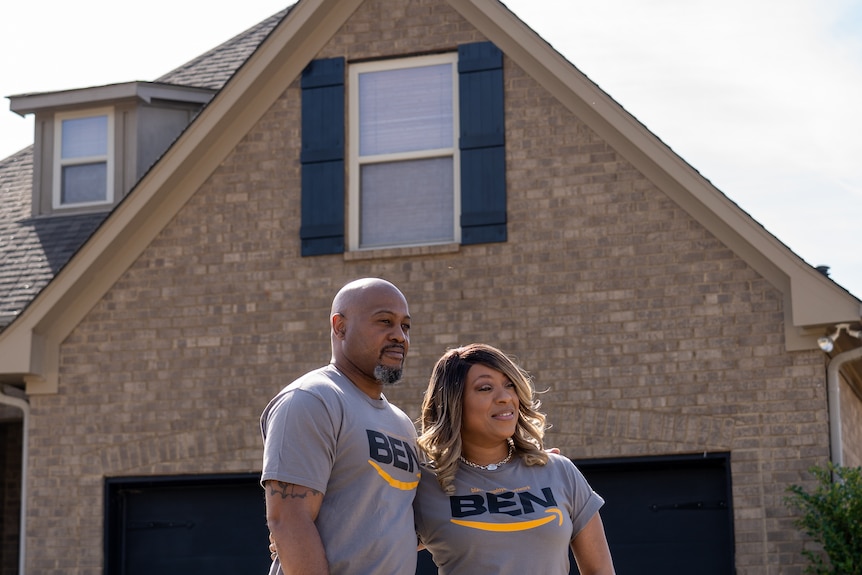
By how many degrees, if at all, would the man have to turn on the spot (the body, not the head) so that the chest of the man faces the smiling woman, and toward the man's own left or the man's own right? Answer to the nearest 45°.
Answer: approximately 90° to the man's own left

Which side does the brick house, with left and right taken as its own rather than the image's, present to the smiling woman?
front

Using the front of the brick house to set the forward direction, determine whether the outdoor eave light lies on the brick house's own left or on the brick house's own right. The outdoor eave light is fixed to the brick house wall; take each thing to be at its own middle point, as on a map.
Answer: on the brick house's own left

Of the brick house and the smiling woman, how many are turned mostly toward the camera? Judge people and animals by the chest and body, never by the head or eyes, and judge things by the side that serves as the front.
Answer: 2

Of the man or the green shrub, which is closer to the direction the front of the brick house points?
the man

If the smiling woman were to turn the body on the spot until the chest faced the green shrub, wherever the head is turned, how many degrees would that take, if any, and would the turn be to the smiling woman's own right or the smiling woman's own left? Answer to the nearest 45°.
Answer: approximately 135° to the smiling woman's own left

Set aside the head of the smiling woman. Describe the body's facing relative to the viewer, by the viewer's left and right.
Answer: facing the viewer

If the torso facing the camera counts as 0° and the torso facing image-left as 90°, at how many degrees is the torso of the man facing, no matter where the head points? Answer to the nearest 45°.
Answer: approximately 315°

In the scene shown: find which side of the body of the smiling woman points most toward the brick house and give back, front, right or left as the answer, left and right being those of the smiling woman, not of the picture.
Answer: back

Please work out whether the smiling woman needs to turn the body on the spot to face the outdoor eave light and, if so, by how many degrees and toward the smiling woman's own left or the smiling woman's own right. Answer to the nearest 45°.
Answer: approximately 135° to the smiling woman's own left
